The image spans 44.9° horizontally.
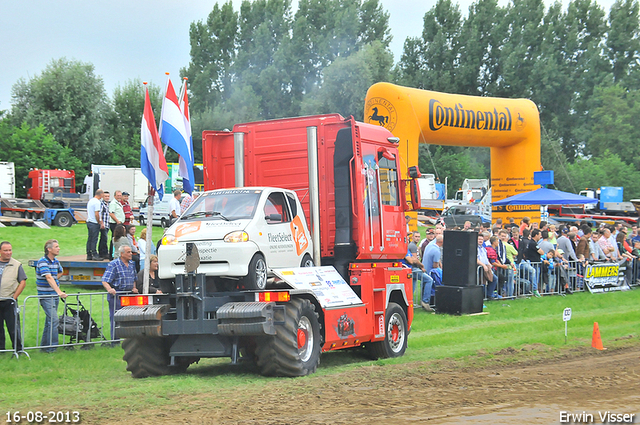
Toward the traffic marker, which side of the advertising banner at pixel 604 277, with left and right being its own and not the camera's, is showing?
front

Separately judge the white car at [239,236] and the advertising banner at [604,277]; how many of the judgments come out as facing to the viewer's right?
0

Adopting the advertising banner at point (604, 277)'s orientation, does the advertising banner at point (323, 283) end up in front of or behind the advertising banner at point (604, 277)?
in front

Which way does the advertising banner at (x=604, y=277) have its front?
toward the camera

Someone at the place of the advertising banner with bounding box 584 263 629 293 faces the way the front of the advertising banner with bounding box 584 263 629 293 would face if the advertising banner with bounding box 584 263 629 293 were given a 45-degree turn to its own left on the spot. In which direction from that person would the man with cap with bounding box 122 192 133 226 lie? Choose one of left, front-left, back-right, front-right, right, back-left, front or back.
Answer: right

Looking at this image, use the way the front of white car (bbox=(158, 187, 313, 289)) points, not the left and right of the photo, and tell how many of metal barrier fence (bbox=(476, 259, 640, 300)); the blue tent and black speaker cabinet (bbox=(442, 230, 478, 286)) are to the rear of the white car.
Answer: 3

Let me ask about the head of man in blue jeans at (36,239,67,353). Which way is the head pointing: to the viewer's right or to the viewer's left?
to the viewer's right

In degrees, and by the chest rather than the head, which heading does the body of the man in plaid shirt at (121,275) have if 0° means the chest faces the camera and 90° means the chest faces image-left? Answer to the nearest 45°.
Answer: approximately 315°

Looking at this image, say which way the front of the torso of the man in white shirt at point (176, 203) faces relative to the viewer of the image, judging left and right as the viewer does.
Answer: facing to the right of the viewer

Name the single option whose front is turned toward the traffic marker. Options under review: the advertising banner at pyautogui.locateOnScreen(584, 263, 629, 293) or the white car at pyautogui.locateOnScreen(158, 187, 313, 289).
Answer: the advertising banner

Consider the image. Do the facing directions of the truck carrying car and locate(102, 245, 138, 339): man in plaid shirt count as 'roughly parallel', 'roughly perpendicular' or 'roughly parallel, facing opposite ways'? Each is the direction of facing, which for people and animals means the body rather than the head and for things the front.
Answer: roughly perpendicular
